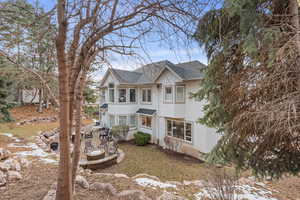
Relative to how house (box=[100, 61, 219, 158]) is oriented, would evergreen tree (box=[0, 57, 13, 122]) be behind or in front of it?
in front

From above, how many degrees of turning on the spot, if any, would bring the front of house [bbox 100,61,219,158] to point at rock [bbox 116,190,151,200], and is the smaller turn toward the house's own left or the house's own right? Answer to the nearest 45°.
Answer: approximately 45° to the house's own left

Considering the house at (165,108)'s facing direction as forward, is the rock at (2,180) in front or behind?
in front

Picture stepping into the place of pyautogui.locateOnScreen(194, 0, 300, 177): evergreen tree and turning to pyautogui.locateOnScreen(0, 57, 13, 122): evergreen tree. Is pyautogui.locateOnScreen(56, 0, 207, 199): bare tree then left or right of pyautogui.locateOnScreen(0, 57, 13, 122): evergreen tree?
left

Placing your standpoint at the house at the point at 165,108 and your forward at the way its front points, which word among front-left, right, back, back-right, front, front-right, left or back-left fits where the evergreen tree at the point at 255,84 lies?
front-left

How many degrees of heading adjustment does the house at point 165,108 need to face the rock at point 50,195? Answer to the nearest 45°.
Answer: approximately 45° to its left

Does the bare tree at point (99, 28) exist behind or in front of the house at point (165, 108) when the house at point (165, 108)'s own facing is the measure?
in front

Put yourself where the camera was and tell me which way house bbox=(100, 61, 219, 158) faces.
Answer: facing the viewer and to the left of the viewer
